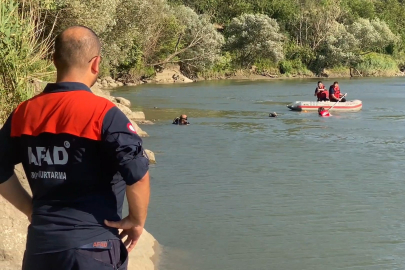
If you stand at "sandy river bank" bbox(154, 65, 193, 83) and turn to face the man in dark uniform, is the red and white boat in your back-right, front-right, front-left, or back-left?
front-left

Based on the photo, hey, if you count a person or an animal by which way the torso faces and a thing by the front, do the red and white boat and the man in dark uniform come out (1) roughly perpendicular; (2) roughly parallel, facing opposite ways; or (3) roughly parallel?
roughly perpendicular

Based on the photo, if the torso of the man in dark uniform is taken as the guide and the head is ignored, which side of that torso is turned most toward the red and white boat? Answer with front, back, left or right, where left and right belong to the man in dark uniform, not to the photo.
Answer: front

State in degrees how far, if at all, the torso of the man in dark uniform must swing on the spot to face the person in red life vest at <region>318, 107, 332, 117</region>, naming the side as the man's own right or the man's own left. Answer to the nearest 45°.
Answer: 0° — they already face them

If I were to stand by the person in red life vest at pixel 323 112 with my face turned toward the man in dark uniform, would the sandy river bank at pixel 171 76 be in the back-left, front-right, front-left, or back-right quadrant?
back-right

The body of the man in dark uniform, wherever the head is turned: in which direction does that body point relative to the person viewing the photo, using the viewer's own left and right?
facing away from the viewer and to the right of the viewer

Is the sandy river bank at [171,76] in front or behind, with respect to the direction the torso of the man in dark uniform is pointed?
in front
